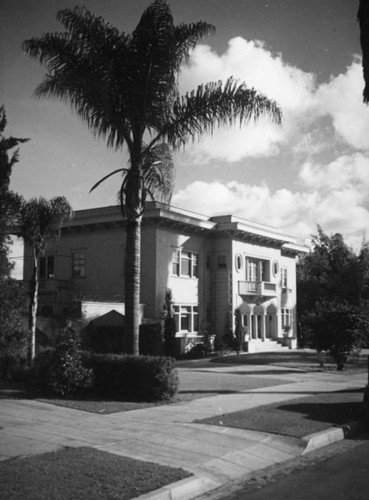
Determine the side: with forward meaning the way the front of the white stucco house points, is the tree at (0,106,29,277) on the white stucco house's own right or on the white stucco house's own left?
on the white stucco house's own right

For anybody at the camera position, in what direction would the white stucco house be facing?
facing the viewer and to the right of the viewer

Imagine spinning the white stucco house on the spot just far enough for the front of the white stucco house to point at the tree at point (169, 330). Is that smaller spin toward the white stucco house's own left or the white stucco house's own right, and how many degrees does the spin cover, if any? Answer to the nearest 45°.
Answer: approximately 45° to the white stucco house's own right

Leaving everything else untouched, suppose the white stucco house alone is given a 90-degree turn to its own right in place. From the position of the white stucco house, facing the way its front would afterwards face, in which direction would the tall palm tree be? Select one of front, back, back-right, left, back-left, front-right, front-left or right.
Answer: front-left

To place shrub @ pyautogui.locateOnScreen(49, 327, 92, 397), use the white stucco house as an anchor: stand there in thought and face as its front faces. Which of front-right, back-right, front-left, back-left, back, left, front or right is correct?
front-right

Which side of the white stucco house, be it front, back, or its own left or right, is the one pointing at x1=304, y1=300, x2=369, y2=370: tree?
front

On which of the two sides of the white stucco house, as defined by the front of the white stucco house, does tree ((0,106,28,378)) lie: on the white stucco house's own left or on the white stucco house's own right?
on the white stucco house's own right

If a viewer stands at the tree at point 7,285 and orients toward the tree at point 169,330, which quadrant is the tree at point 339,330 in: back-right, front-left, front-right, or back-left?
front-right
